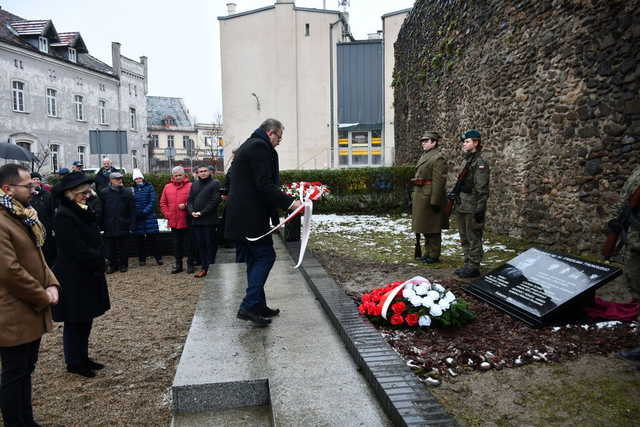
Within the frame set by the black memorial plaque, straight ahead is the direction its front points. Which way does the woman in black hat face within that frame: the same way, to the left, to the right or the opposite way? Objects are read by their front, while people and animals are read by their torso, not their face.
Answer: the opposite way

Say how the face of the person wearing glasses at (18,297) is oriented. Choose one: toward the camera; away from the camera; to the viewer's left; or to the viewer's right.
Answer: to the viewer's right

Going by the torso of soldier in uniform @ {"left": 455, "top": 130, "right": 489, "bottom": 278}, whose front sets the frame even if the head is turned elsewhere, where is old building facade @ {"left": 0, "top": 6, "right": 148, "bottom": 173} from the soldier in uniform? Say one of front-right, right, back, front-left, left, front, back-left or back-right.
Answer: front-right

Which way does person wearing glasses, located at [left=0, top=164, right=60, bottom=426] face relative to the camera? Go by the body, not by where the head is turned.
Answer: to the viewer's right

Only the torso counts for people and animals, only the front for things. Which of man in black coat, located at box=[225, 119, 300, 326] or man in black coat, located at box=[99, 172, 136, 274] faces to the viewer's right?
man in black coat, located at box=[225, 119, 300, 326]

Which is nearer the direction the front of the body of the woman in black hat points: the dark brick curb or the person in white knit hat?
the dark brick curb

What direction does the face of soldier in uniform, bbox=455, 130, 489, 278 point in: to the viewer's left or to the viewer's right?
to the viewer's left

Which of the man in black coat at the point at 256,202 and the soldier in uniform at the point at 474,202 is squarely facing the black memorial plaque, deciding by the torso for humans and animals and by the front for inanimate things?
the man in black coat

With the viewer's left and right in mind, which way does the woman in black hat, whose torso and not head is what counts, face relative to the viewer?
facing to the right of the viewer

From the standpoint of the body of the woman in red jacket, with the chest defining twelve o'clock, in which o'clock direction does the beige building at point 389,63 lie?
The beige building is roughly at 7 o'clock from the woman in red jacket.

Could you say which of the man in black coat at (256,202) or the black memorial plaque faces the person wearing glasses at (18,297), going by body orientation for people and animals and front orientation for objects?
the black memorial plaque

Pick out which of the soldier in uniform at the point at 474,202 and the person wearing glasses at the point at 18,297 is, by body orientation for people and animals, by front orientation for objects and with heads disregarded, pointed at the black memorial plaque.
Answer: the person wearing glasses

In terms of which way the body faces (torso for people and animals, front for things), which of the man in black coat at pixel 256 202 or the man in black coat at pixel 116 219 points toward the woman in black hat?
the man in black coat at pixel 116 219

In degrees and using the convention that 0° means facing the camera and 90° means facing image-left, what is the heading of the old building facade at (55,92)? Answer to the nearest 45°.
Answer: approximately 315°

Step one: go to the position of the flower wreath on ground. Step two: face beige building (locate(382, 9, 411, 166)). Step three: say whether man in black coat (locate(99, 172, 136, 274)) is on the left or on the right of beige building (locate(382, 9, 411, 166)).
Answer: left
